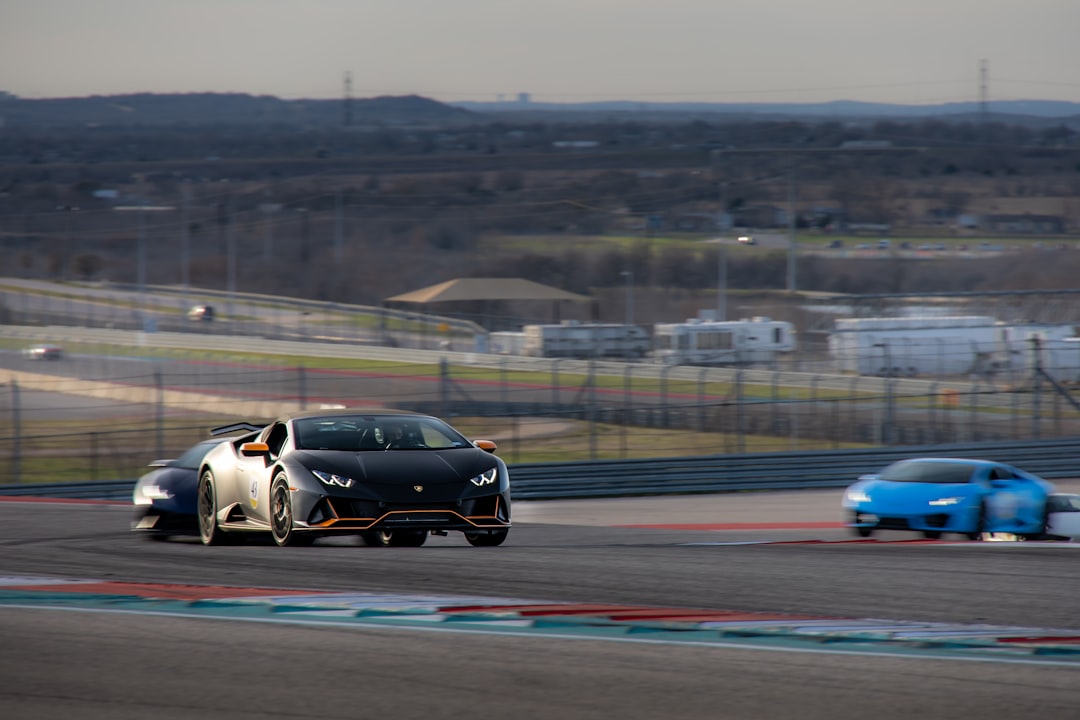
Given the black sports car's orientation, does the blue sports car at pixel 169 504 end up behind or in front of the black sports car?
behind

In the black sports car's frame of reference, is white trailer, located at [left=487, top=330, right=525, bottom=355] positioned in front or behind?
behind

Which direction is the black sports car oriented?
toward the camera

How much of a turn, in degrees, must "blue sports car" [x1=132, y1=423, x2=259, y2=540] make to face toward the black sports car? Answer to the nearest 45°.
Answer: approximately 90° to its left

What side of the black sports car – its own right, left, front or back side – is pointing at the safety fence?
back

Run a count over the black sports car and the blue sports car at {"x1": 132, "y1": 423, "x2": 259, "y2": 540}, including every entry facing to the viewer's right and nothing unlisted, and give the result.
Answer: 0

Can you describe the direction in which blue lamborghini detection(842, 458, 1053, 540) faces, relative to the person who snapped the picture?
facing the viewer and to the left of the viewer

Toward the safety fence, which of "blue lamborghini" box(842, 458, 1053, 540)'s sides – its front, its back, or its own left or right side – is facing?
right

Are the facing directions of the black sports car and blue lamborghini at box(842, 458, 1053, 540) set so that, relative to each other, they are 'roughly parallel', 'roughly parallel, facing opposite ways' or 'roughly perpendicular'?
roughly perpendicular

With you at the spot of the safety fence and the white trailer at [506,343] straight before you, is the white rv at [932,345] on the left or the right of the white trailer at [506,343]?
right
